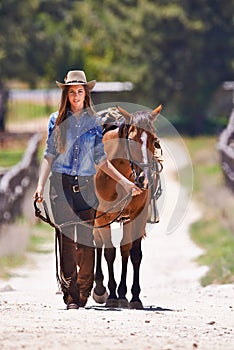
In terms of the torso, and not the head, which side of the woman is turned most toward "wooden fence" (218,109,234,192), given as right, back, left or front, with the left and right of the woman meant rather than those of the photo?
back

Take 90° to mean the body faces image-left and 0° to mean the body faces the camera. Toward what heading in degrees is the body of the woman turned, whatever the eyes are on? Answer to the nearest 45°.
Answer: approximately 0°

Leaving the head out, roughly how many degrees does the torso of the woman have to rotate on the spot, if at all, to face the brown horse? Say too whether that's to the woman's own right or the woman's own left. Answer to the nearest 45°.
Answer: approximately 135° to the woman's own left

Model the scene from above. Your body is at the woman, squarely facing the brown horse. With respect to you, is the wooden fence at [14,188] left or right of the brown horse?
left

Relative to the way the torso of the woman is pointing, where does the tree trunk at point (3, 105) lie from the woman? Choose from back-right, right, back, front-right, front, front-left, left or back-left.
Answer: back
